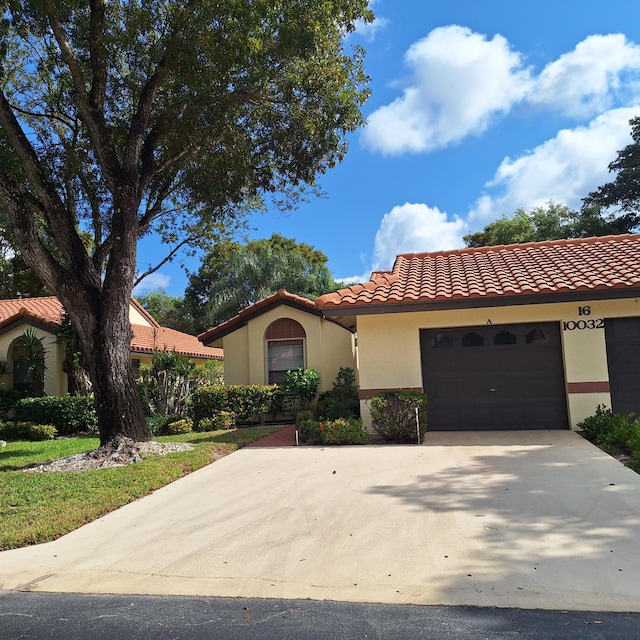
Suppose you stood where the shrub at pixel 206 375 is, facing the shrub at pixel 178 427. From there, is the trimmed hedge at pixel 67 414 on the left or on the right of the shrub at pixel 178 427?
right

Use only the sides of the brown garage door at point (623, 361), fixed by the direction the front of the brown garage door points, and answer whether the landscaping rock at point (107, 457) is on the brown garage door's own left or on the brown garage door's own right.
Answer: on the brown garage door's own right

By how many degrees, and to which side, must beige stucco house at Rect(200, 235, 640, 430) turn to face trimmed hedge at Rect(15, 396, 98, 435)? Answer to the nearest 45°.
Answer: approximately 90° to its right

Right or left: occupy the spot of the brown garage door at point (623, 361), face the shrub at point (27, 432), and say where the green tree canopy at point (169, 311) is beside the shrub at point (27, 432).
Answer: right

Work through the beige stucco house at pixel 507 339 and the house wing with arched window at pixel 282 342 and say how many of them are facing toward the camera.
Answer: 2

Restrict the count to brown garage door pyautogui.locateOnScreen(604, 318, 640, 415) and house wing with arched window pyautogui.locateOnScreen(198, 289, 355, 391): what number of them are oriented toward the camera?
2

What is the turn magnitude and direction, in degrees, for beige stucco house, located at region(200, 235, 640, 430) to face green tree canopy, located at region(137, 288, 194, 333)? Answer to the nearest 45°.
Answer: approximately 135° to its right

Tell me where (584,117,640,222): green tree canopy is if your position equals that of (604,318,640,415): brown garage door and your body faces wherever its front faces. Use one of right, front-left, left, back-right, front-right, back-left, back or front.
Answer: back

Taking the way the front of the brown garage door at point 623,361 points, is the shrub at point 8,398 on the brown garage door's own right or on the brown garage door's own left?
on the brown garage door's own right

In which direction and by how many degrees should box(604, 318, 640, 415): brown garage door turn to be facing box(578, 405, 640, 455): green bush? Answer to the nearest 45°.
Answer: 0° — it already faces it

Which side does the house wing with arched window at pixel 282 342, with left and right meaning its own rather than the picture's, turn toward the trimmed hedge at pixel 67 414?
right

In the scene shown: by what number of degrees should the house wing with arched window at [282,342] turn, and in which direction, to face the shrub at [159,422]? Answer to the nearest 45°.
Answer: approximately 45° to its right
